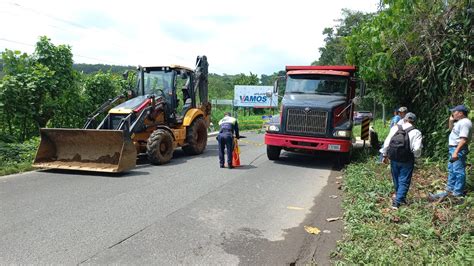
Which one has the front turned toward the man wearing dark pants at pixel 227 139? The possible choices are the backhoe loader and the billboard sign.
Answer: the billboard sign

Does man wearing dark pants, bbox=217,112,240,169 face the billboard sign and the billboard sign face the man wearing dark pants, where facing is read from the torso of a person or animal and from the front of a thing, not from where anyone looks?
yes

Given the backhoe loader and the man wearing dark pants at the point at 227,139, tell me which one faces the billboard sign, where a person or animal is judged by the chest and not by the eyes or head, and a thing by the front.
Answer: the man wearing dark pants

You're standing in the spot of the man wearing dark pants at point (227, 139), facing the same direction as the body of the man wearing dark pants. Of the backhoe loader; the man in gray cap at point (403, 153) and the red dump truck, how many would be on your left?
1

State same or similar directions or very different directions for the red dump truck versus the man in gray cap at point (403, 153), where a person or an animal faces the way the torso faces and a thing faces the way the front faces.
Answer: very different directions

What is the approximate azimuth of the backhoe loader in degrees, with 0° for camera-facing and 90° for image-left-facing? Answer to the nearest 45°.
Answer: approximately 45°

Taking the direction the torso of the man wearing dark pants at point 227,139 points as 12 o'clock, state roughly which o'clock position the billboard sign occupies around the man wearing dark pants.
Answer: The billboard sign is roughly at 12 o'clock from the man wearing dark pants.

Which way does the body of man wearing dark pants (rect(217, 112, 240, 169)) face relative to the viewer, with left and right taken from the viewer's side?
facing away from the viewer

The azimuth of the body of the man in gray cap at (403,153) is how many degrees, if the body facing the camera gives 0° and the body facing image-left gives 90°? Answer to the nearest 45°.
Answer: approximately 180°

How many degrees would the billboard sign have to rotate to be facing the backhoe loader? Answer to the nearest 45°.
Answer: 0° — it already faces it

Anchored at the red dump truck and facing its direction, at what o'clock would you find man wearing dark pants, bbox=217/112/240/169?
The man wearing dark pants is roughly at 2 o'clock from the red dump truck.

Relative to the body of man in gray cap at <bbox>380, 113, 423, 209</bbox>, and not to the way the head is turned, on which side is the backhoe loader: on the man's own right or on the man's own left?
on the man's own left
